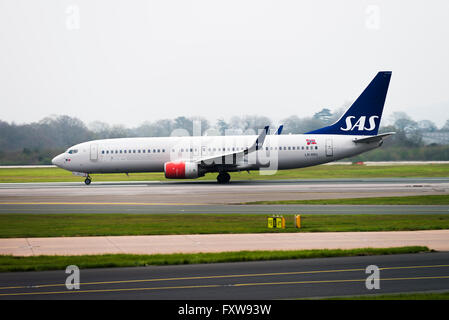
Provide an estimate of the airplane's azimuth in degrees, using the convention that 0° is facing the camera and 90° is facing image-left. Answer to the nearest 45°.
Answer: approximately 90°
